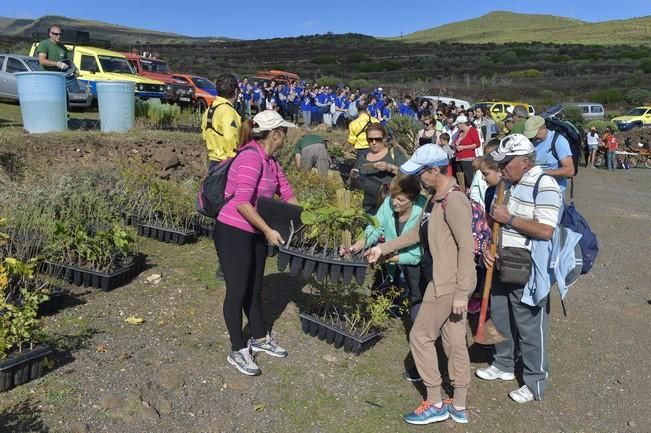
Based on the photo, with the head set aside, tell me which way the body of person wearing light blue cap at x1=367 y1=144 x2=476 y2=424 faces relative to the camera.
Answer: to the viewer's left

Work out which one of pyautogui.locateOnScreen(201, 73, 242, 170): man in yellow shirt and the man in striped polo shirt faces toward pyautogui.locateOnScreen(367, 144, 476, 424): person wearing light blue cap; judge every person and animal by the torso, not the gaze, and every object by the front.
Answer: the man in striped polo shirt

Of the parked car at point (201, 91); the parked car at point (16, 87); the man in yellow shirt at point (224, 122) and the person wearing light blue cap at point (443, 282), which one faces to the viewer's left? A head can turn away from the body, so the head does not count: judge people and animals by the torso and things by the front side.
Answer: the person wearing light blue cap

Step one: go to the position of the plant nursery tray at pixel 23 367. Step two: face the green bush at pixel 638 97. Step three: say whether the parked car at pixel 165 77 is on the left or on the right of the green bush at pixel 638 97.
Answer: left

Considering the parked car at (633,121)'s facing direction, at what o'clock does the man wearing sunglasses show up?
The man wearing sunglasses is roughly at 11 o'clock from the parked car.

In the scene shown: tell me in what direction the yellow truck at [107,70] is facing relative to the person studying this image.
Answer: facing the viewer and to the right of the viewer

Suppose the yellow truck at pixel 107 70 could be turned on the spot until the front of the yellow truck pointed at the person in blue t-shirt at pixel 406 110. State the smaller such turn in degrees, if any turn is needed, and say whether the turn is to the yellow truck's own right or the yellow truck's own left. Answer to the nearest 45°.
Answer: approximately 45° to the yellow truck's own left

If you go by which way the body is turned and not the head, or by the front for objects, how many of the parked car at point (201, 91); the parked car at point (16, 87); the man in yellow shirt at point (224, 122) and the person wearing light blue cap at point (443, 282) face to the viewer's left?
1

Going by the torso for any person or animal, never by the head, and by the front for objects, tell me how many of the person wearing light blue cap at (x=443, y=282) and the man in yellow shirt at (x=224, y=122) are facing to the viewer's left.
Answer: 1

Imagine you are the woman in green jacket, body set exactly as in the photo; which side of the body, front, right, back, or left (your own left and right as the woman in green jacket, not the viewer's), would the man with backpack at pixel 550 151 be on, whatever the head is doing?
back

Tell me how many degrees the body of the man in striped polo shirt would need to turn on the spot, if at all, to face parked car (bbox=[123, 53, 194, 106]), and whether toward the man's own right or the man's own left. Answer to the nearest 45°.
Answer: approximately 90° to the man's own right

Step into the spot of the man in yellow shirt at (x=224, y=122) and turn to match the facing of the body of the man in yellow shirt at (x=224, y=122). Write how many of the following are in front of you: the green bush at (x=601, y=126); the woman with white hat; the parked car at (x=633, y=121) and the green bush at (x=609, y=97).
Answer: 3

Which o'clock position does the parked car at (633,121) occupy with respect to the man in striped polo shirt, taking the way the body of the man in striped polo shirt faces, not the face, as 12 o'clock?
The parked car is roughly at 5 o'clock from the man in striped polo shirt.

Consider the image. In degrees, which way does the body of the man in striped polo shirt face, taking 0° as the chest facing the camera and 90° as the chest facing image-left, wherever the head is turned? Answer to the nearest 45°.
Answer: approximately 45°
